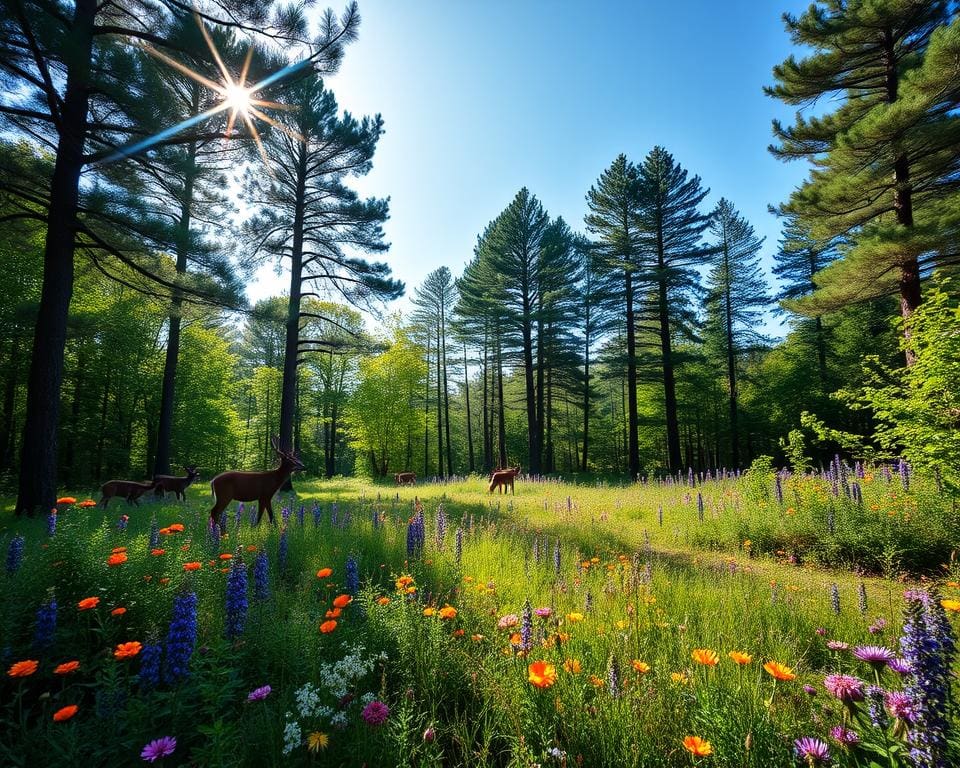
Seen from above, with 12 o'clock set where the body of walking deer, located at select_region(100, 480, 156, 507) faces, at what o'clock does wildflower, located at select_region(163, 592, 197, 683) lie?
The wildflower is roughly at 3 o'clock from the walking deer.

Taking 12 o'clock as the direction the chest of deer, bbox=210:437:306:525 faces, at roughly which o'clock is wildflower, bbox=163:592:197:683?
The wildflower is roughly at 3 o'clock from the deer.

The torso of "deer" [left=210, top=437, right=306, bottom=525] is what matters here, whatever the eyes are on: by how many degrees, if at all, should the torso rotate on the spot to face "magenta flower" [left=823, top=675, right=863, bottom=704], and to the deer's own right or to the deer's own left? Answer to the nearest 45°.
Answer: approximately 90° to the deer's own right

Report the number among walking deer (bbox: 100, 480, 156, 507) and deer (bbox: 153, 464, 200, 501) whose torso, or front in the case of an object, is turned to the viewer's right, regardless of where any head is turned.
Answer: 2

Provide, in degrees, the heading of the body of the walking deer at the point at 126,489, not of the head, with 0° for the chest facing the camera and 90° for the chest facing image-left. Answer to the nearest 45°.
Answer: approximately 270°

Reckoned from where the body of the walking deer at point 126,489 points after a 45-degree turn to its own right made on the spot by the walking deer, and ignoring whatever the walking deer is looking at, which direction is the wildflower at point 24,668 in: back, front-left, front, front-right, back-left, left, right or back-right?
front-right

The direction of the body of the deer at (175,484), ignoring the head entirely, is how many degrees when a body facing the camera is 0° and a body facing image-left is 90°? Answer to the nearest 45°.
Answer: approximately 270°

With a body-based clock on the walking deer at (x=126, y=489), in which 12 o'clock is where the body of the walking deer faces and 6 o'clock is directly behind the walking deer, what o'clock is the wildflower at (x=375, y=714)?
The wildflower is roughly at 3 o'clock from the walking deer.

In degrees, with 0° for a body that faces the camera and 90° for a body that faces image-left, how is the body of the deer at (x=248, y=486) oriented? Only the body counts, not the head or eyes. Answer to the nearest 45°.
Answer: approximately 270°

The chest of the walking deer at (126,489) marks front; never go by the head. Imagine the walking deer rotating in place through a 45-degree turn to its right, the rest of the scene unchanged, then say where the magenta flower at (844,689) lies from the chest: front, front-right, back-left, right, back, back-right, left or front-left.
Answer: front-right

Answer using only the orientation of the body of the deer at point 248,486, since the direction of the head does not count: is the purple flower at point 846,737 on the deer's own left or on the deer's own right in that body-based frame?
on the deer's own right

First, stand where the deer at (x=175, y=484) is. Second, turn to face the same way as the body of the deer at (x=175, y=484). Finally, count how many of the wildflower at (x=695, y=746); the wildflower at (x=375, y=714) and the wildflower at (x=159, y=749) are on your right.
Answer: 3

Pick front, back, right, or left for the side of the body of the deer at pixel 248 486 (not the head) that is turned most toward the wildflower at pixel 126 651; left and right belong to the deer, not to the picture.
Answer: right

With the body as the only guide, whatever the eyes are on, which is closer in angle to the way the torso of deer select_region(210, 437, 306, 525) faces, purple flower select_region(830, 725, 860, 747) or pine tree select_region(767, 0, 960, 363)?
the pine tree
